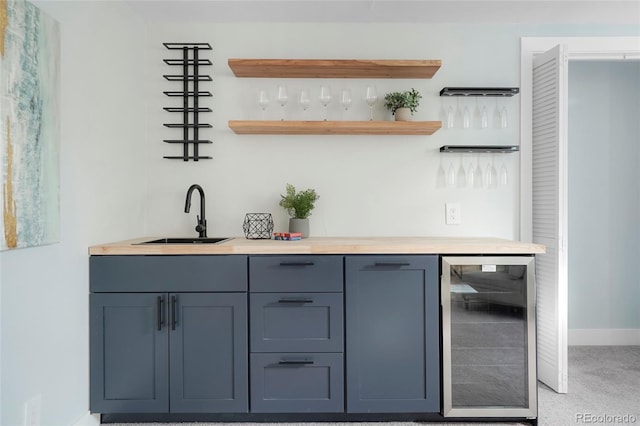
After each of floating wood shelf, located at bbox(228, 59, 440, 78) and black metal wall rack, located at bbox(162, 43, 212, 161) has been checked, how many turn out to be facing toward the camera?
2

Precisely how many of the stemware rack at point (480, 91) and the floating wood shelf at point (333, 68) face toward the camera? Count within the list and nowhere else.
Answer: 2

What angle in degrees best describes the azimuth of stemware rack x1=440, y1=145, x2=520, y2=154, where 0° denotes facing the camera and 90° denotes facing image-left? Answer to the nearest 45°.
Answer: approximately 0°

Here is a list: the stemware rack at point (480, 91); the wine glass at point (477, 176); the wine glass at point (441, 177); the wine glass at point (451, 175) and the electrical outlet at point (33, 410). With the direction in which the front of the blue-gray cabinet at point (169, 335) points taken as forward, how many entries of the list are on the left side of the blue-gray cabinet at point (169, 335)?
4

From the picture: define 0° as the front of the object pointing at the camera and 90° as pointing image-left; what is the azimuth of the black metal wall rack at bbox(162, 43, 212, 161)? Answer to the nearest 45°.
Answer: approximately 0°

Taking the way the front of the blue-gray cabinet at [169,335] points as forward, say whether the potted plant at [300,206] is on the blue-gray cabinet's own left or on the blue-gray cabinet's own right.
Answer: on the blue-gray cabinet's own left

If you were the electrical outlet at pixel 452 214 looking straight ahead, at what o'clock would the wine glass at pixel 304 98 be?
The wine glass is roughly at 2 o'clock from the electrical outlet.
